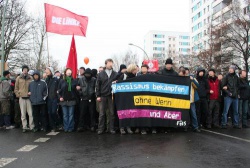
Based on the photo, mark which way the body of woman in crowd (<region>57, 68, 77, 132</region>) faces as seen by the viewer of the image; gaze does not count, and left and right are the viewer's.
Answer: facing the viewer

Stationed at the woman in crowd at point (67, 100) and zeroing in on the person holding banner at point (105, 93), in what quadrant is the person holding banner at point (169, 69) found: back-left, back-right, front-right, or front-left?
front-left

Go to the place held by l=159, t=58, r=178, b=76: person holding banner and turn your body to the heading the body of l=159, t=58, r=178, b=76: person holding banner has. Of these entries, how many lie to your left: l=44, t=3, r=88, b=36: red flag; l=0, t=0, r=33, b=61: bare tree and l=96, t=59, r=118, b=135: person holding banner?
0

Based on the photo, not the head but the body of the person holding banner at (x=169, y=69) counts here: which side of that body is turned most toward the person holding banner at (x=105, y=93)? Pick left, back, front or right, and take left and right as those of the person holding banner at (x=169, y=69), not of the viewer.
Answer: right

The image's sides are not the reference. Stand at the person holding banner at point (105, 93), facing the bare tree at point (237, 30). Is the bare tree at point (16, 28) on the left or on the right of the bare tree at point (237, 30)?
left

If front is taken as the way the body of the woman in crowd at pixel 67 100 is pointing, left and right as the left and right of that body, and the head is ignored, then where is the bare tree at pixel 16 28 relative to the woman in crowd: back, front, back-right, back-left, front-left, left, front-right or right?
back

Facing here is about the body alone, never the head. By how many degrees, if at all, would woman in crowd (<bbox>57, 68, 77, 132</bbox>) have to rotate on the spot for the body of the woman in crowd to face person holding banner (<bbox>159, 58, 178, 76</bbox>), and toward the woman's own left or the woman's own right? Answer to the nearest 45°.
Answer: approximately 90° to the woman's own left

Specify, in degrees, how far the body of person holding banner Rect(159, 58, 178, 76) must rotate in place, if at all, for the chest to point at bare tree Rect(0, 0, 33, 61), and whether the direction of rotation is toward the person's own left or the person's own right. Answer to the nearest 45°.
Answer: approximately 135° to the person's own right

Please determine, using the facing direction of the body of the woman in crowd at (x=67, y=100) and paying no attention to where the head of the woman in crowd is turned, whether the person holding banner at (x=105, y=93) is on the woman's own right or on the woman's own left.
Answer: on the woman's own left

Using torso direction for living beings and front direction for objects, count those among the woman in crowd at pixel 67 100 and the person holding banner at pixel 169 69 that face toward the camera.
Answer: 2

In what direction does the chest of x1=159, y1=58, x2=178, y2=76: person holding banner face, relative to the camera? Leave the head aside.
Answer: toward the camera

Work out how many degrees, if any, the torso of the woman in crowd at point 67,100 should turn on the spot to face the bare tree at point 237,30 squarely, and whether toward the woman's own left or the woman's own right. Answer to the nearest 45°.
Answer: approximately 135° to the woman's own left

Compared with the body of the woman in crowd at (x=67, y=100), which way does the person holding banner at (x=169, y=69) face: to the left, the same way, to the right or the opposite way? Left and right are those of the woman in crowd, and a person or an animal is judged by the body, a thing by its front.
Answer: the same way
